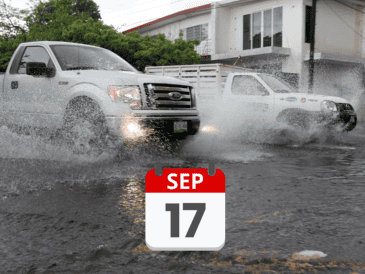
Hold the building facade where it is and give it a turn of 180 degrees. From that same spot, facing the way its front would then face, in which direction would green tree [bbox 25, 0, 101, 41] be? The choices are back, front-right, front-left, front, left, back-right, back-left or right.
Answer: back-left

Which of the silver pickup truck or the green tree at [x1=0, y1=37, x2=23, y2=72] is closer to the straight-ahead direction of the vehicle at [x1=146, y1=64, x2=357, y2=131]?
the silver pickup truck

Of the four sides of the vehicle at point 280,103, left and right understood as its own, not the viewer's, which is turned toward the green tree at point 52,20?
back

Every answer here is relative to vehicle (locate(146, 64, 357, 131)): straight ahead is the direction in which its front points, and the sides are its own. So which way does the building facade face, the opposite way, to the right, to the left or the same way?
to the right

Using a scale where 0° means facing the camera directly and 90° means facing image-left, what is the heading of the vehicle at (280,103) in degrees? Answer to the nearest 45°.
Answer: approximately 315°

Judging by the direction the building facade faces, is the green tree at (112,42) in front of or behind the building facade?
in front

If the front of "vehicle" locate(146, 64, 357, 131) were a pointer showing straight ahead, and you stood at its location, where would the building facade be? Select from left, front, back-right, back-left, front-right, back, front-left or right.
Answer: back-left

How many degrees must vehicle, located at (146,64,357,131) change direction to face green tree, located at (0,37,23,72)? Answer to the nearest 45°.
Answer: approximately 180°

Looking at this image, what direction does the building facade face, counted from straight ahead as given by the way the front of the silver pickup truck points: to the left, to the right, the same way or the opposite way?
to the right

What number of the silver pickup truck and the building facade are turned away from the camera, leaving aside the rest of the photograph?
0

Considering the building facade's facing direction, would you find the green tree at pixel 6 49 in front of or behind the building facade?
in front
